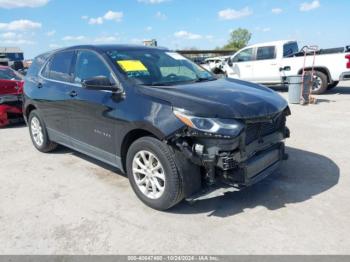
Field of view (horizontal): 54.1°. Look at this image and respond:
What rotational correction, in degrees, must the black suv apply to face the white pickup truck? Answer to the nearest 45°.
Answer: approximately 90° to its left

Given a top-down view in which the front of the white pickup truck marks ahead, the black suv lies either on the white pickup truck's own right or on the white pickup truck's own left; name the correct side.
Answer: on the white pickup truck's own left

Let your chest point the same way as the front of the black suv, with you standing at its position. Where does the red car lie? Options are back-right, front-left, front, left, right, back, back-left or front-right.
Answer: back

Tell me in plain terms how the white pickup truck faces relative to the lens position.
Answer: facing away from the viewer and to the left of the viewer

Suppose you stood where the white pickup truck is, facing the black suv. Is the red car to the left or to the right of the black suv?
right

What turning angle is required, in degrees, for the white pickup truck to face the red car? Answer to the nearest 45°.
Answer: approximately 90° to its left

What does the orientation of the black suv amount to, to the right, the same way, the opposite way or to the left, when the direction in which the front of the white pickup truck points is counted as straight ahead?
the opposite way

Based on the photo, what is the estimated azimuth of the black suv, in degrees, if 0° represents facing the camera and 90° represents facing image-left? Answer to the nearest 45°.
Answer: approximately 315°
